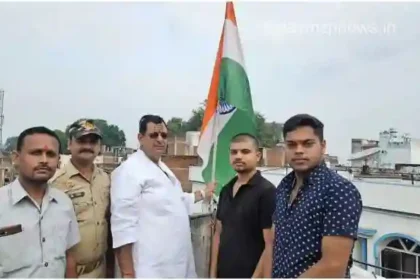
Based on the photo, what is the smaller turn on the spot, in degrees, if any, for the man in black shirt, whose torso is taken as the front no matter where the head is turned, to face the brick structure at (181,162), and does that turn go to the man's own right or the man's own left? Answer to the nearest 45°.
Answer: approximately 135° to the man's own right

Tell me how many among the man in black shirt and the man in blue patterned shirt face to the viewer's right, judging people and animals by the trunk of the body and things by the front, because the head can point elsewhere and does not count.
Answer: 0

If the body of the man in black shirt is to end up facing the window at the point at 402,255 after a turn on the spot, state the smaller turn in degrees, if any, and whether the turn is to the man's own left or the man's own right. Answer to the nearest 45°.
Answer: approximately 180°

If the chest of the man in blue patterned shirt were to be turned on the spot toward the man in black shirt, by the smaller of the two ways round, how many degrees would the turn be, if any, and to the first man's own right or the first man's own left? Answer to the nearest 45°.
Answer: approximately 90° to the first man's own right

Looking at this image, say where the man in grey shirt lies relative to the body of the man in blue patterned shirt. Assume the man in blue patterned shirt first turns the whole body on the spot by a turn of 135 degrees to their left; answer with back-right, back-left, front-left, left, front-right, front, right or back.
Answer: back

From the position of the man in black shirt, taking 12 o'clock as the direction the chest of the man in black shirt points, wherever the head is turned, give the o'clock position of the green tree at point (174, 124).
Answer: The green tree is roughly at 4 o'clock from the man in black shirt.
